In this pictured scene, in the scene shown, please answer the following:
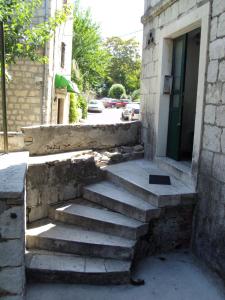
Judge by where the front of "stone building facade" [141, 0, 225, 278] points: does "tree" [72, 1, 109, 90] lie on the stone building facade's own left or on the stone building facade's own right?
on the stone building facade's own right

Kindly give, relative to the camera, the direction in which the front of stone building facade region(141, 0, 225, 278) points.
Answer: facing the viewer and to the left of the viewer

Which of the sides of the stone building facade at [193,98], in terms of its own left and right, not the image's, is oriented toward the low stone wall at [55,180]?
front

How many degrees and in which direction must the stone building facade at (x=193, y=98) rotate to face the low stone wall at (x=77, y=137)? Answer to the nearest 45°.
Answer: approximately 45° to its right

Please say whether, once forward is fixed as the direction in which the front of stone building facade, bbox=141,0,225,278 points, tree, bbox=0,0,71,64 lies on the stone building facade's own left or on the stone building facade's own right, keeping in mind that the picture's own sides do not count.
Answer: on the stone building facade's own right

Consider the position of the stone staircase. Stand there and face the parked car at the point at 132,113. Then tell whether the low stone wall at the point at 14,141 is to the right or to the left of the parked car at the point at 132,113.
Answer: left

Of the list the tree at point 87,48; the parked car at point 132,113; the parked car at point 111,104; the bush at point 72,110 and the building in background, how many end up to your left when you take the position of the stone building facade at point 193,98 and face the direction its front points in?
0

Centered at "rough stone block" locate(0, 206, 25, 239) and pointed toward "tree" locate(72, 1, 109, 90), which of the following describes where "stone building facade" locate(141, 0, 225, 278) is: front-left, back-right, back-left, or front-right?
front-right

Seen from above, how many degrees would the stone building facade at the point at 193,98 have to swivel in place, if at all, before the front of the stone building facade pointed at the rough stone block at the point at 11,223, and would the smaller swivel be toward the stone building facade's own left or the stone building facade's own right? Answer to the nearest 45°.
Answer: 0° — it already faces it
